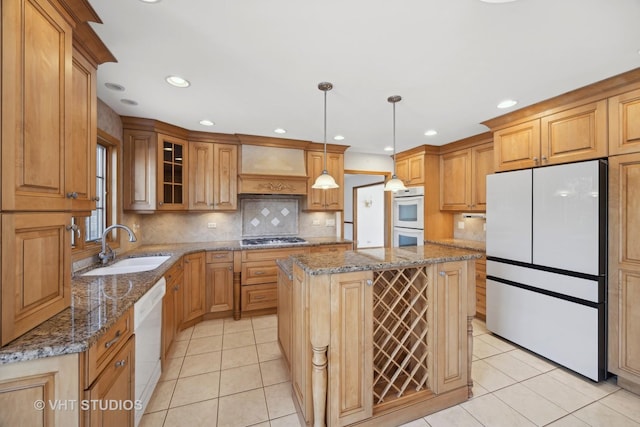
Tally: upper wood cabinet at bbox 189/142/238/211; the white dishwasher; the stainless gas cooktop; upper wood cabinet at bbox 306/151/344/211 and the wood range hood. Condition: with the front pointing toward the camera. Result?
4

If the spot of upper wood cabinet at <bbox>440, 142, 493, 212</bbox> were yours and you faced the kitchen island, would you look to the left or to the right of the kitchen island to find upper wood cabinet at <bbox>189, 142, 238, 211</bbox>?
right

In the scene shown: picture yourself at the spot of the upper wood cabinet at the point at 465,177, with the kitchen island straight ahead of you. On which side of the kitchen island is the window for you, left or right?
right

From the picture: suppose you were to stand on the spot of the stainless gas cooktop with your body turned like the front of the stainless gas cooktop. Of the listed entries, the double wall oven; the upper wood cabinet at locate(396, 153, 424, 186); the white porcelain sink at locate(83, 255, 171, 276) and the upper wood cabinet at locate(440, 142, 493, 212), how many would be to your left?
3

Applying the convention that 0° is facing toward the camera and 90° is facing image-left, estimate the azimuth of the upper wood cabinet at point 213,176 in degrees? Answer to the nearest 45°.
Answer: approximately 0°

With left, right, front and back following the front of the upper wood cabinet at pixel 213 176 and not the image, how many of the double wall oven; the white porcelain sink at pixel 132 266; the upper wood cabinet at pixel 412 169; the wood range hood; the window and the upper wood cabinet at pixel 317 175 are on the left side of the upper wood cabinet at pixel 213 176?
4

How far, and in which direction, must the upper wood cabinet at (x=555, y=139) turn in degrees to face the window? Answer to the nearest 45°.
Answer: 0° — it already faces it

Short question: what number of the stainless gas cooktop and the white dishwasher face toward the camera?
1

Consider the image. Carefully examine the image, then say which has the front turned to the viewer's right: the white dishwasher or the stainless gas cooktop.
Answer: the white dishwasher

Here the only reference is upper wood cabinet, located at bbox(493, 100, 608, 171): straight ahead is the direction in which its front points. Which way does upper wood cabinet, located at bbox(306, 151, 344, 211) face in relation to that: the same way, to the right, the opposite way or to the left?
to the left

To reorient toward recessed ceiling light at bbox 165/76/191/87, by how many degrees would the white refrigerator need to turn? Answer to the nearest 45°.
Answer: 0° — it already faces it
